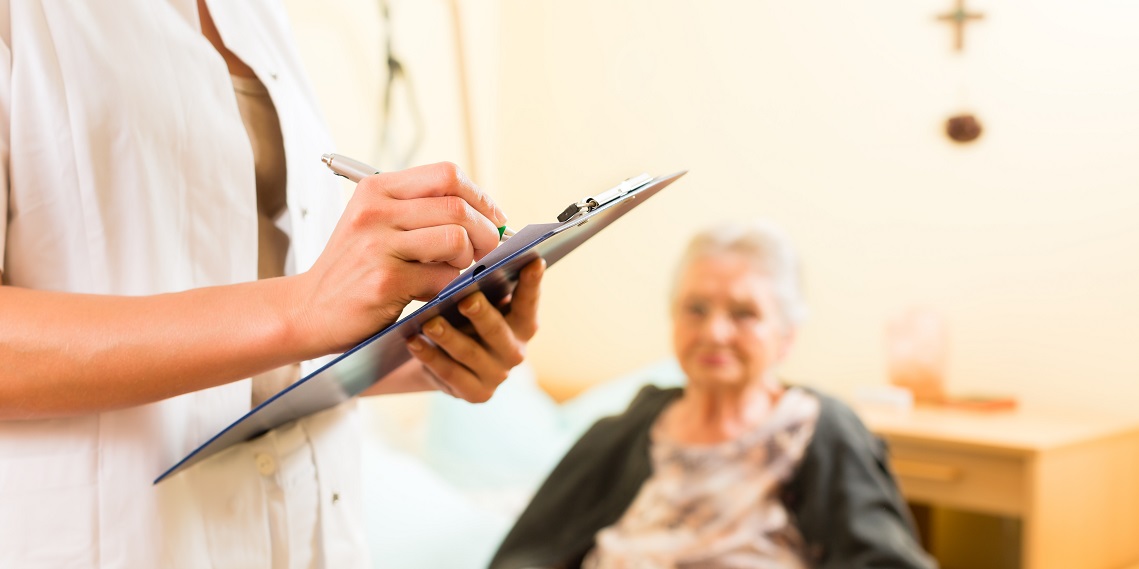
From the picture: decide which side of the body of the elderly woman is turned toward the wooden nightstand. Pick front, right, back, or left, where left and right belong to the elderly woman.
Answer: left

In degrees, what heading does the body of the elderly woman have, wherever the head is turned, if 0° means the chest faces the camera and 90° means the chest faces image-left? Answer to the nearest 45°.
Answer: approximately 0°

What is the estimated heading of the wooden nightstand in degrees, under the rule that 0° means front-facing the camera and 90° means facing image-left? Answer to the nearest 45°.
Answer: approximately 45°
